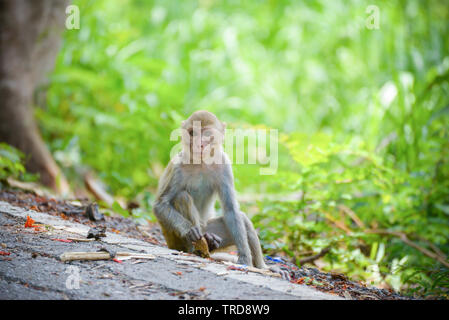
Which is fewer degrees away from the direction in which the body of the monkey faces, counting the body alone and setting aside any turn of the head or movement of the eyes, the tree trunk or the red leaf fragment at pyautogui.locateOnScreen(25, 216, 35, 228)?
the red leaf fragment

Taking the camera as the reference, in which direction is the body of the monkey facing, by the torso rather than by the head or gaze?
toward the camera

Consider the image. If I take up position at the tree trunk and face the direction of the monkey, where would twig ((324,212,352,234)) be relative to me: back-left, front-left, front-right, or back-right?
front-left

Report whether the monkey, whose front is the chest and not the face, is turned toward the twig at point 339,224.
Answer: no

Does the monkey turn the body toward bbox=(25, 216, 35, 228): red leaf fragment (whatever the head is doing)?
no

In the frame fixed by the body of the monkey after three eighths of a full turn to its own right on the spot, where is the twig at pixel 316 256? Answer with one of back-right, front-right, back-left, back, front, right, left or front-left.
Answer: right

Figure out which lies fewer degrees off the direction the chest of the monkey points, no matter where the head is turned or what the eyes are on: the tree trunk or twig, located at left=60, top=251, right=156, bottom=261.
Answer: the twig

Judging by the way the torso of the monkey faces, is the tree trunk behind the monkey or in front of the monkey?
behind
